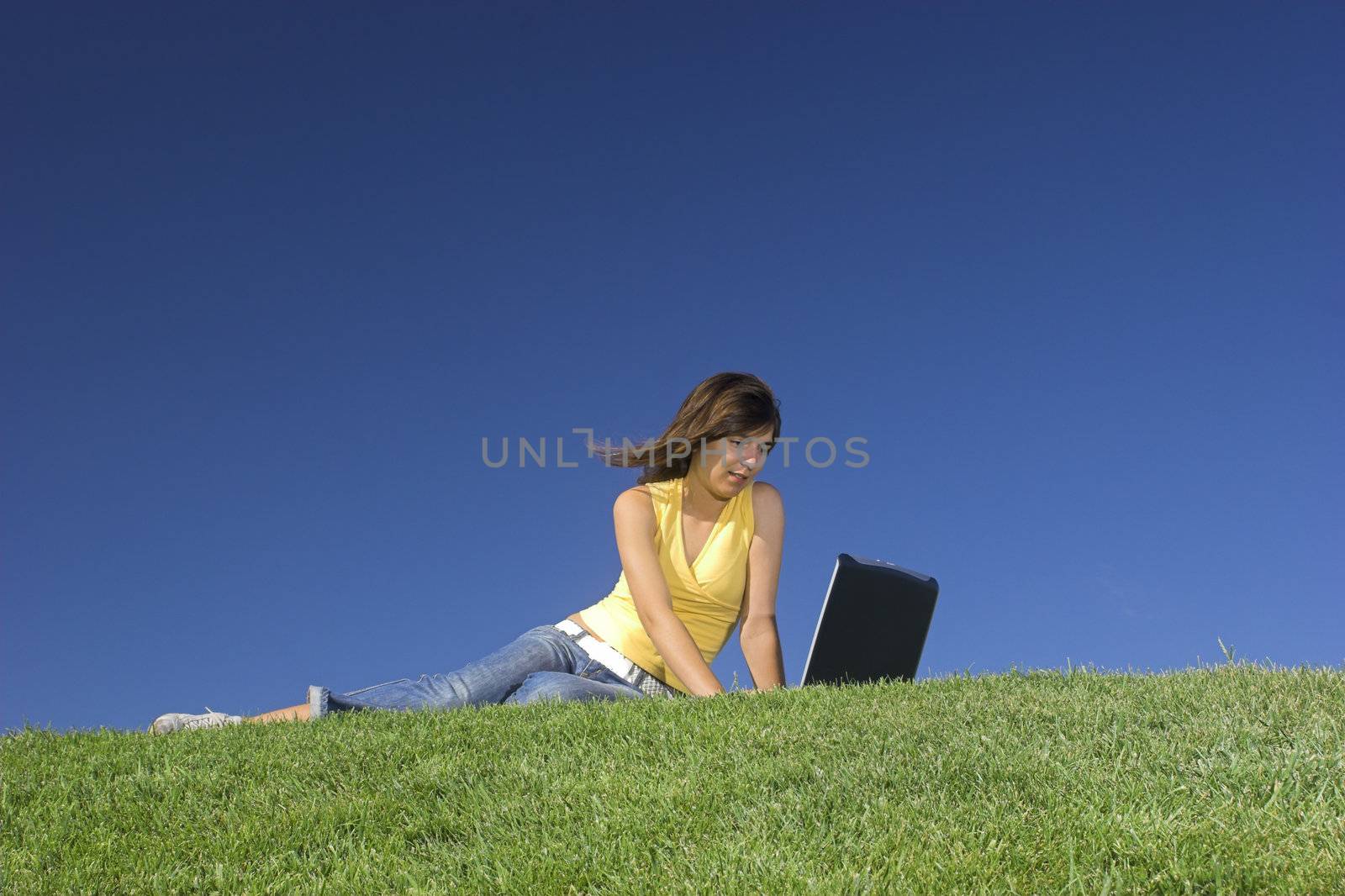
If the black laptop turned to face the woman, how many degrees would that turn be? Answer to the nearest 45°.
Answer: approximately 45° to its left

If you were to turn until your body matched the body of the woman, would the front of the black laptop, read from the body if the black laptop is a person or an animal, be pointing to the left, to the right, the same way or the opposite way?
the opposite way

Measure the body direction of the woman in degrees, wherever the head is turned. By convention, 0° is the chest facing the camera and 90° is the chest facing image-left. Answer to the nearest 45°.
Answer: approximately 315°

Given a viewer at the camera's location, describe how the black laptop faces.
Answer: facing away from the viewer and to the left of the viewer
